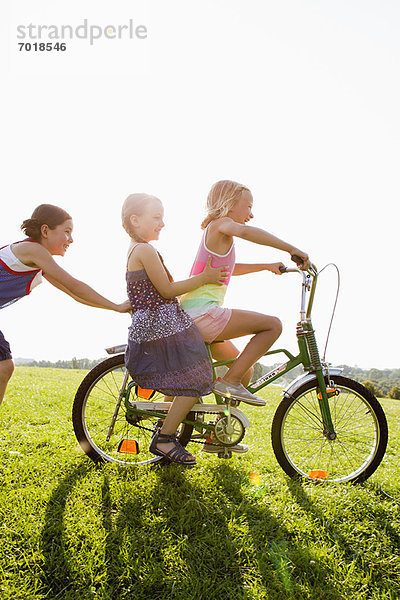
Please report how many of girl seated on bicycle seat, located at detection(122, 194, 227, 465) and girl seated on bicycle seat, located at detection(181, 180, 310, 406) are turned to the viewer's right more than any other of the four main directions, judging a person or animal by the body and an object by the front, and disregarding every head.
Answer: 2

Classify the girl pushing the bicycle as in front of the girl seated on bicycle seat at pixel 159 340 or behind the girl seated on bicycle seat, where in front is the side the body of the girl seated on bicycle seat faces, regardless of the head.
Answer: behind

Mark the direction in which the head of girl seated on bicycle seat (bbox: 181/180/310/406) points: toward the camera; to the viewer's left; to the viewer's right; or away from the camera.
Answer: to the viewer's right

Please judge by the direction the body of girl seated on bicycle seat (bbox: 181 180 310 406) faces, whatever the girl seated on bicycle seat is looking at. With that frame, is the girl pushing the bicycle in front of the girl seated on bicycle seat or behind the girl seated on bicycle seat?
behind

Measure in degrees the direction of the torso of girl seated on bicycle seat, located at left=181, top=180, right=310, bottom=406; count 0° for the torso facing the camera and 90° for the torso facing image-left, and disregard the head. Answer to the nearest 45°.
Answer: approximately 270°

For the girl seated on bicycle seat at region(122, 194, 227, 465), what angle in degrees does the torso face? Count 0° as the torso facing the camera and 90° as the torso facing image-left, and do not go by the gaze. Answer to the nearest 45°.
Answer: approximately 270°

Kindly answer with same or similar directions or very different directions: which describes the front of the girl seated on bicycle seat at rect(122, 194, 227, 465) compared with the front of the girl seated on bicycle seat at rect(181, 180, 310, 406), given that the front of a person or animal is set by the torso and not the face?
same or similar directions

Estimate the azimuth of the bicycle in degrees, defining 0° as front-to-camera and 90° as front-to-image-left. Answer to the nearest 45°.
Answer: approximately 270°

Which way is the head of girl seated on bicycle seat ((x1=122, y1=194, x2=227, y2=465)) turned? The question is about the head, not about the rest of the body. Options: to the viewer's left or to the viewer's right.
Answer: to the viewer's right

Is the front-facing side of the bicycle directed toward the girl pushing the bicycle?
no
